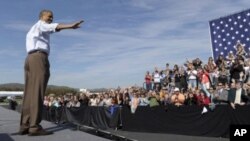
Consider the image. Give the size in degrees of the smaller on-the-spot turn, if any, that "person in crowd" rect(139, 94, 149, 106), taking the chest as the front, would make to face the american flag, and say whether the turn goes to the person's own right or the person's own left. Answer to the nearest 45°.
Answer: approximately 180°

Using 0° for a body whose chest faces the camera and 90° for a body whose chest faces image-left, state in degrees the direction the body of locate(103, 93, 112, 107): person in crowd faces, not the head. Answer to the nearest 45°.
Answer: approximately 45°

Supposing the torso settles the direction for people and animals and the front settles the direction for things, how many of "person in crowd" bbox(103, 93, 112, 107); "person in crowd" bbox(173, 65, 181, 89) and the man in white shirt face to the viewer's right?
1

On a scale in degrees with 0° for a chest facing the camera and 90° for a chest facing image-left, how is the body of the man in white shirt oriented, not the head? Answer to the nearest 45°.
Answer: approximately 270°

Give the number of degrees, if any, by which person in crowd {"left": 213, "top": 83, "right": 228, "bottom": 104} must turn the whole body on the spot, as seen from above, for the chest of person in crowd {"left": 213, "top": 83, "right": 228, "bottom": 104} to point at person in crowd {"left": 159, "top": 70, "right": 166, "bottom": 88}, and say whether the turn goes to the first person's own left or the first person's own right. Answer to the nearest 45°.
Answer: approximately 90° to the first person's own right

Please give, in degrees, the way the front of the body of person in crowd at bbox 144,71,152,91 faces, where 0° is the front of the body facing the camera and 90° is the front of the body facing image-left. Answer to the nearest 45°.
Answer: approximately 45°

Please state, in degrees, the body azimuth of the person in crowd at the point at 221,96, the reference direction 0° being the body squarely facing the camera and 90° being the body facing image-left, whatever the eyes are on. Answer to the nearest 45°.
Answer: approximately 45°

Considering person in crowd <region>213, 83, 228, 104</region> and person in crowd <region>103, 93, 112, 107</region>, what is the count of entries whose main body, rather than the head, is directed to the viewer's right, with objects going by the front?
0

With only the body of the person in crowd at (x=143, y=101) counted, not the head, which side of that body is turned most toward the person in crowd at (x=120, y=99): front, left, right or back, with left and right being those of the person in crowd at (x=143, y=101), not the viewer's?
right

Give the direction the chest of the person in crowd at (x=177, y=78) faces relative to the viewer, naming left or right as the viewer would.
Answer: facing the viewer and to the left of the viewer

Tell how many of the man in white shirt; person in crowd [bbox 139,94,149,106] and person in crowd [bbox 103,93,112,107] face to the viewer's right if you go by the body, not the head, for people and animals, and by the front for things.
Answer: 1

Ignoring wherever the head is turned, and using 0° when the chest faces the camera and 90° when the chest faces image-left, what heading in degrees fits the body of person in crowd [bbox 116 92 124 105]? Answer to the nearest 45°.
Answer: approximately 45°

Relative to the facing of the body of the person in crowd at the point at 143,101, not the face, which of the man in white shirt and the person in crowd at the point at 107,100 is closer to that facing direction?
the man in white shirt

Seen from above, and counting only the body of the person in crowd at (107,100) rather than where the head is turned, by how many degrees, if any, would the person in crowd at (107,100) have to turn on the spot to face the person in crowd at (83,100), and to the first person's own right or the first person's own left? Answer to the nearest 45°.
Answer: approximately 90° to the first person's own right

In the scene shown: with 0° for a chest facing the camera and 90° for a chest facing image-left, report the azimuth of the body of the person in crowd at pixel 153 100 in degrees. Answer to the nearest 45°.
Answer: approximately 45°

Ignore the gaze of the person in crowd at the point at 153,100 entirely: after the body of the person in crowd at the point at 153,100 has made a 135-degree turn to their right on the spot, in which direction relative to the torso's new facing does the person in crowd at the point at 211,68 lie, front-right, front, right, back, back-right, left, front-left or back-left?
right

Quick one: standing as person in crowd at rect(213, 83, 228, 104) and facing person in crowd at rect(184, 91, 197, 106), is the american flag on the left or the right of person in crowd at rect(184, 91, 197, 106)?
right
